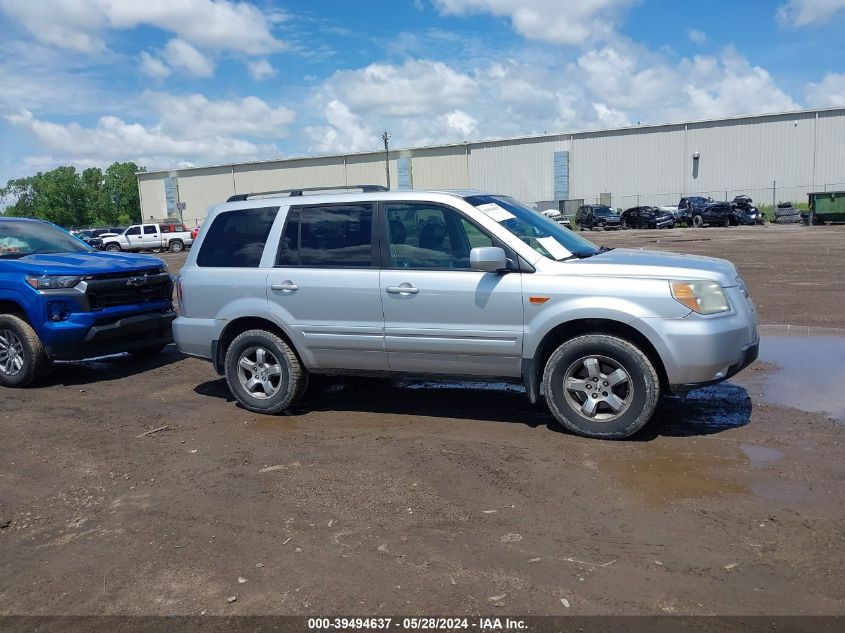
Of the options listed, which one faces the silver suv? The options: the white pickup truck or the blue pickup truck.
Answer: the blue pickup truck

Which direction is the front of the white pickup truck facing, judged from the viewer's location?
facing to the left of the viewer

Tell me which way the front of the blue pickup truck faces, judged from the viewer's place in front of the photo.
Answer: facing the viewer and to the right of the viewer

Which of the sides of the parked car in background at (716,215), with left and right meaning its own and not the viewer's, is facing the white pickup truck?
front

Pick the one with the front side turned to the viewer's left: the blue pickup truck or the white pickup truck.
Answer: the white pickup truck

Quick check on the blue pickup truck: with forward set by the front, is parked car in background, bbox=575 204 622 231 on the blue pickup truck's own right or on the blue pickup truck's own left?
on the blue pickup truck's own left

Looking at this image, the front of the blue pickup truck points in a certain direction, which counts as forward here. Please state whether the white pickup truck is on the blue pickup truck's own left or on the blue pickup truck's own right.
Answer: on the blue pickup truck's own left

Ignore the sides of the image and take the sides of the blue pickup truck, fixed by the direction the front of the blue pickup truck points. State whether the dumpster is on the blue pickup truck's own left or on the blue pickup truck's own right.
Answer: on the blue pickup truck's own left

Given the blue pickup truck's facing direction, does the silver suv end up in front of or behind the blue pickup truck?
in front

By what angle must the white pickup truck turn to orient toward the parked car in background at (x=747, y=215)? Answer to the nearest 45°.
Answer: approximately 180°

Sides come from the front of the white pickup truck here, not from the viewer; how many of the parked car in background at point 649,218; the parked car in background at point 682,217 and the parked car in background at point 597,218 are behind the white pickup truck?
3

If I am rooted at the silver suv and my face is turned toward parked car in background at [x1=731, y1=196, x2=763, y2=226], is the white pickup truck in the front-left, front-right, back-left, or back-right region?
front-left

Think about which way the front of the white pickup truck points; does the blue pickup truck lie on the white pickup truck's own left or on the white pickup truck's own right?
on the white pickup truck's own left
